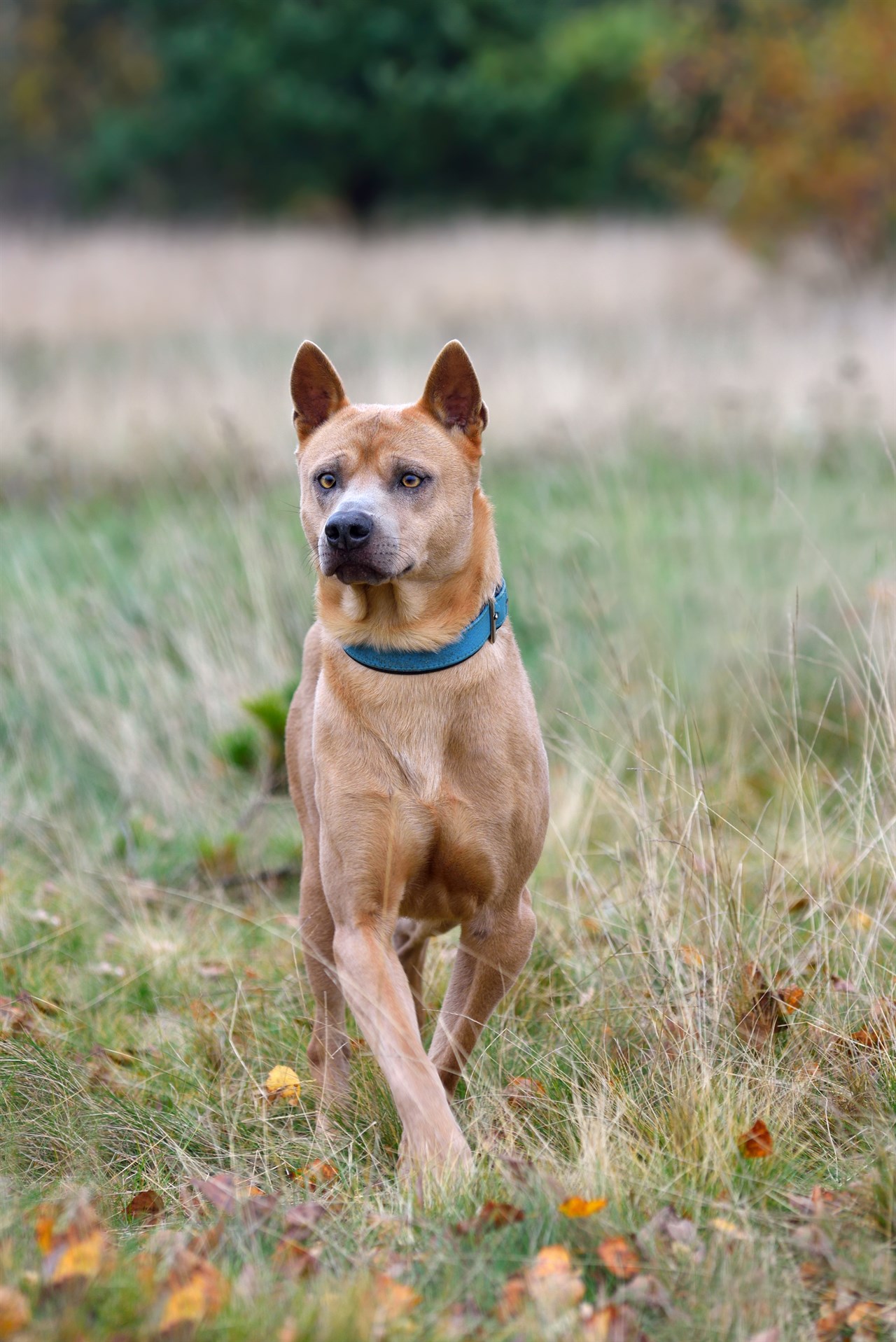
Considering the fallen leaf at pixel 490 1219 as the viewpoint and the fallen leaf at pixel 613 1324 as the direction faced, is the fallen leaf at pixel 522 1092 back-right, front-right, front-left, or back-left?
back-left

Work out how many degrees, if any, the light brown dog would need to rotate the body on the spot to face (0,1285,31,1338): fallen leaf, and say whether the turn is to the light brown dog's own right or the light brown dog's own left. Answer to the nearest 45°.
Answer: approximately 45° to the light brown dog's own right

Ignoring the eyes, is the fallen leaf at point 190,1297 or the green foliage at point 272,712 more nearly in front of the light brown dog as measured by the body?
the fallen leaf

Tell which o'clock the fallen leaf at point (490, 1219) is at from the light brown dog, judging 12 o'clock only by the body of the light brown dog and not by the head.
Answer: The fallen leaf is roughly at 12 o'clock from the light brown dog.

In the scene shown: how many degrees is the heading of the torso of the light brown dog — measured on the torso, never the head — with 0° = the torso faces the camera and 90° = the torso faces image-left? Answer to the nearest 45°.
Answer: approximately 0°

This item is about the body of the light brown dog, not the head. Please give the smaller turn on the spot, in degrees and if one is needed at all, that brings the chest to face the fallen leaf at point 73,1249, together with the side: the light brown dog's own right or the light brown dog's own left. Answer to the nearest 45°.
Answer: approximately 45° to the light brown dog's own right
